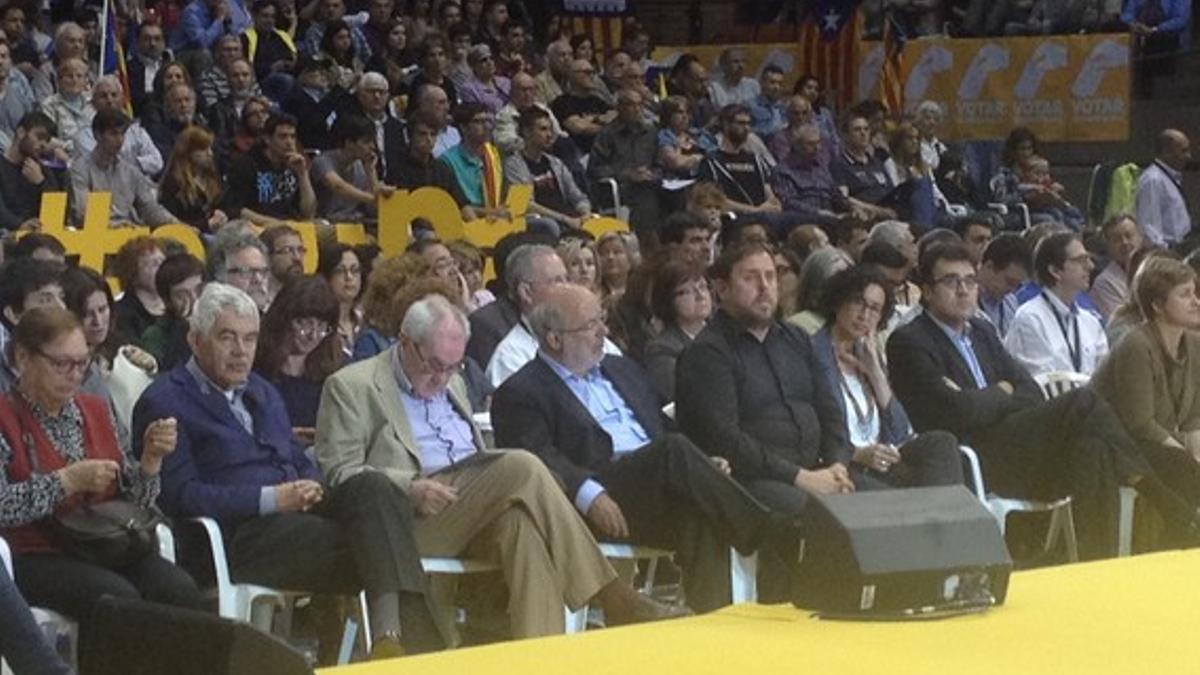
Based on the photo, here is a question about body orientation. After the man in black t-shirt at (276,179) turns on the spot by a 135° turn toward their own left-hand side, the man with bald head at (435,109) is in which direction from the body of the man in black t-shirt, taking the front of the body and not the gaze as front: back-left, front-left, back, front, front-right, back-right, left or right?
front-right

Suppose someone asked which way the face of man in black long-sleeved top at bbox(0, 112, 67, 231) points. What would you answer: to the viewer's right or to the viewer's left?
to the viewer's right

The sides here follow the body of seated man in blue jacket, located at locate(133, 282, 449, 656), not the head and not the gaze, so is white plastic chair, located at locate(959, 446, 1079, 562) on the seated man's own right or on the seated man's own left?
on the seated man's own left

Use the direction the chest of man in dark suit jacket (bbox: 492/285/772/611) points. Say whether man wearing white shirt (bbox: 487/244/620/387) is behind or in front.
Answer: behind

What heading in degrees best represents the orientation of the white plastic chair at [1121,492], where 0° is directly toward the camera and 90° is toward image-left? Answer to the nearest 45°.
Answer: approximately 315°

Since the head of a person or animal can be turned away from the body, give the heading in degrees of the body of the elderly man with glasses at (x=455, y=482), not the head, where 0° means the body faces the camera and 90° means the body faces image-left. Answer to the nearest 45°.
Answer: approximately 315°

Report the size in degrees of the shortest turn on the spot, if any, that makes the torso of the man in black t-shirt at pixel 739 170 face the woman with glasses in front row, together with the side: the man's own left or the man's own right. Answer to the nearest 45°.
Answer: approximately 45° to the man's own right

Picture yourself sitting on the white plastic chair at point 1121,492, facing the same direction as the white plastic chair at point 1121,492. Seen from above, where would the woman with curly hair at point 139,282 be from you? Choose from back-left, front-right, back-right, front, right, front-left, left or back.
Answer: back-right

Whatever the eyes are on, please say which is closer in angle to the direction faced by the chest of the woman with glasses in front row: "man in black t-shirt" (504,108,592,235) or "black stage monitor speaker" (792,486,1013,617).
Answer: the black stage monitor speaker

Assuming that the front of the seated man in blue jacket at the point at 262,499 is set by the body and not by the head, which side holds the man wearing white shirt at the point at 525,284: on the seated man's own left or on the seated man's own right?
on the seated man's own left

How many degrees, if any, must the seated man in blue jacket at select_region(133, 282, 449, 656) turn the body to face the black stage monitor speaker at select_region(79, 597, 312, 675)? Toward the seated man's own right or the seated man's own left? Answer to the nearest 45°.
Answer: approximately 45° to the seated man's own right

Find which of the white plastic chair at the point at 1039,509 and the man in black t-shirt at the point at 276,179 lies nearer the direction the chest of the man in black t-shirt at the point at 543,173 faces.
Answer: the white plastic chair

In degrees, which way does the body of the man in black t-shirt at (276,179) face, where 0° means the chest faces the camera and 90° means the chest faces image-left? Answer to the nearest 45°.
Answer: approximately 315°
